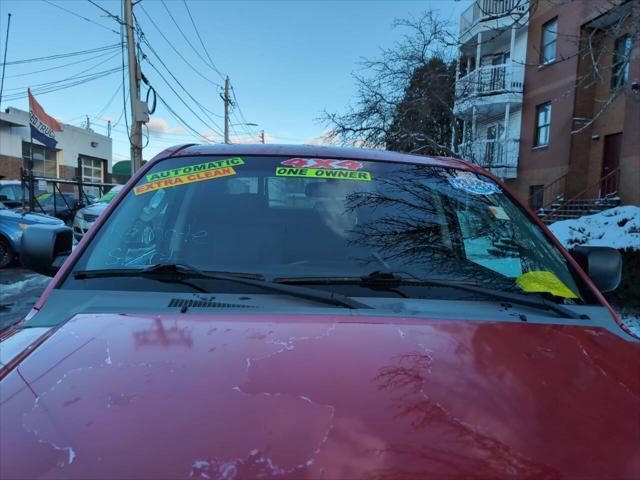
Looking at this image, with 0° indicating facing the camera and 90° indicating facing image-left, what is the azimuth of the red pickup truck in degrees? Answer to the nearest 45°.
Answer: approximately 0°
